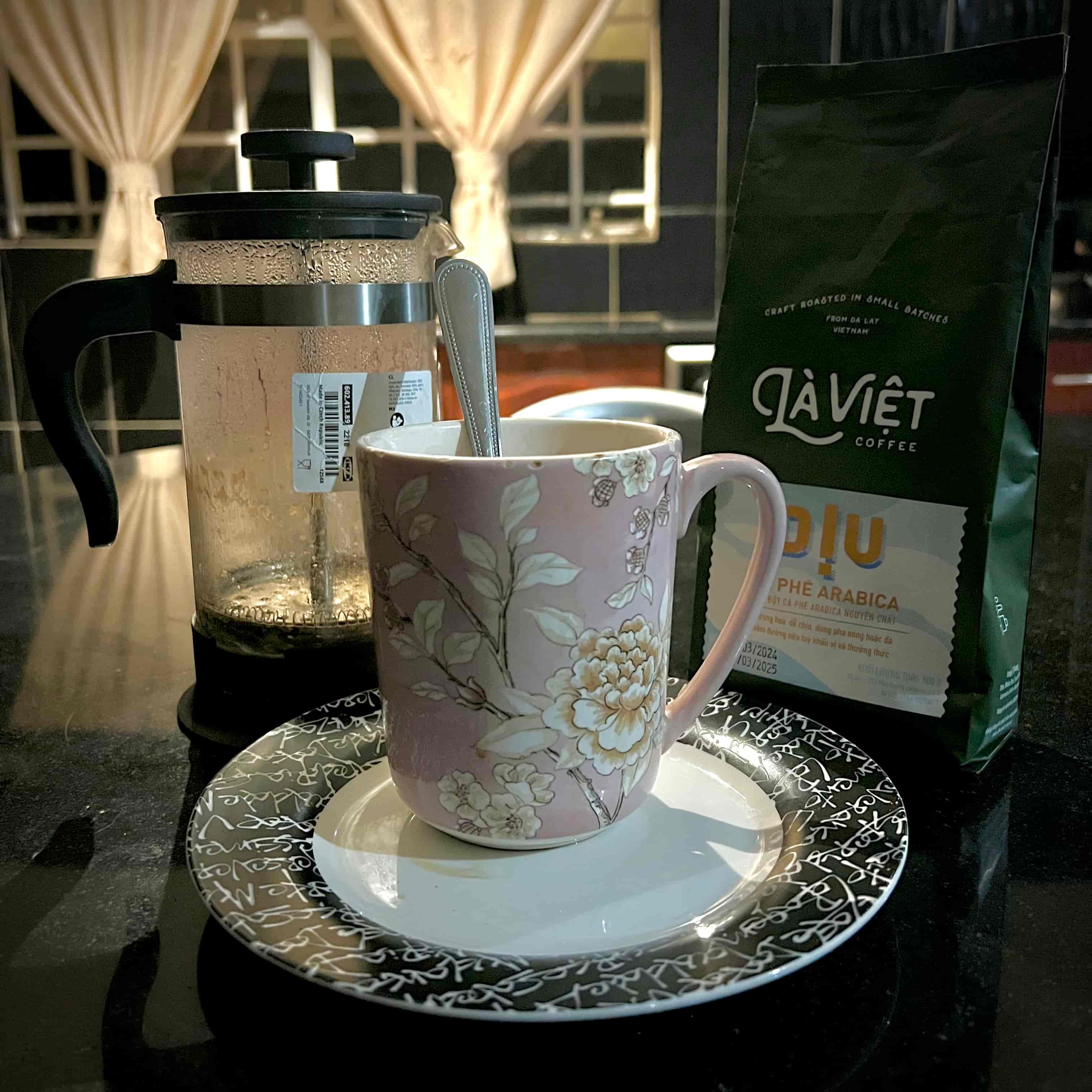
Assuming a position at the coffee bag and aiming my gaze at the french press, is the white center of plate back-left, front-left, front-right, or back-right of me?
front-left

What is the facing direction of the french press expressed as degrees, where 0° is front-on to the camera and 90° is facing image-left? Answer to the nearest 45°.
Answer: approximately 270°

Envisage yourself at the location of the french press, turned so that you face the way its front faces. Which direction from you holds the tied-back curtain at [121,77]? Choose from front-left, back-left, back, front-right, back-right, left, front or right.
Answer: left

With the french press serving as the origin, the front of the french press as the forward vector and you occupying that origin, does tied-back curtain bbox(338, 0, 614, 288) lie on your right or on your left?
on your left
